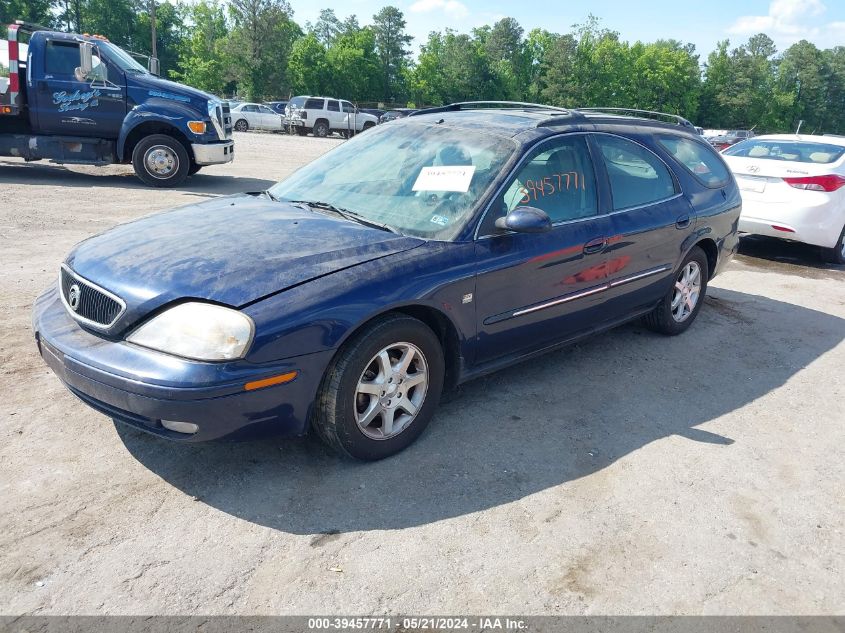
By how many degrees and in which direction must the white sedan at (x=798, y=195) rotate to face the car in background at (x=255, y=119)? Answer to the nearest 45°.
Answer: approximately 90° to its left

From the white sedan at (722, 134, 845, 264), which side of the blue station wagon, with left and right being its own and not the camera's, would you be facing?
back

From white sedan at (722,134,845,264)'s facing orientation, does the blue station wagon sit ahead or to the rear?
to the rear

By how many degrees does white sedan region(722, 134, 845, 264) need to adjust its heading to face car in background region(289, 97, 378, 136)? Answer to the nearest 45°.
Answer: approximately 90° to its left

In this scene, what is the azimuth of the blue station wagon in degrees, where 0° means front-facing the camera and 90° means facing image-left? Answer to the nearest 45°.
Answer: approximately 45°

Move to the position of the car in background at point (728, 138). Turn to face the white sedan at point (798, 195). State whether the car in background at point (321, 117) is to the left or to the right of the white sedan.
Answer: right

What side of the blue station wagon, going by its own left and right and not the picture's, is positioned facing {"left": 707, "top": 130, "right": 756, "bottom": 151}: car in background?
back

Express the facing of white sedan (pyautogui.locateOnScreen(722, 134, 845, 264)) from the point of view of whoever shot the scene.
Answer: facing away from the viewer and to the right of the viewer

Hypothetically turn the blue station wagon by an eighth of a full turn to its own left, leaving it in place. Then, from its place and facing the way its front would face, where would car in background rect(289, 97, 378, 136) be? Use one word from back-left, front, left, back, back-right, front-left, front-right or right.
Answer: back
